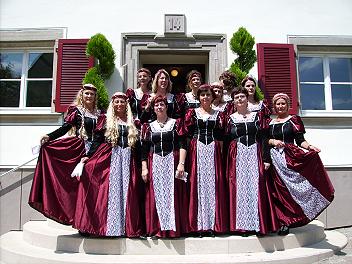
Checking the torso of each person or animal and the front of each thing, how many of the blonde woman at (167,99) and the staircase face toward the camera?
2

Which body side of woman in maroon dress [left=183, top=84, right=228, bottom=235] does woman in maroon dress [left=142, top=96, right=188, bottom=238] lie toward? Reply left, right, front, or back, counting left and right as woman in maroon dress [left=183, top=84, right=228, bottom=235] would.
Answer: right

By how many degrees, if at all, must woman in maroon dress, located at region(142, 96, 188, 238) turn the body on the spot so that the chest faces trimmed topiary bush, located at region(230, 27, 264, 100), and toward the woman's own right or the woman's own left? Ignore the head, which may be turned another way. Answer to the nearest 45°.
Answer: approximately 135° to the woman's own left

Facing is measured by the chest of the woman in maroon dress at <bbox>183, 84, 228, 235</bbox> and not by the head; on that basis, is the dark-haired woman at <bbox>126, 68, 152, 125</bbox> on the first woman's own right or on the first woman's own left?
on the first woman's own right
